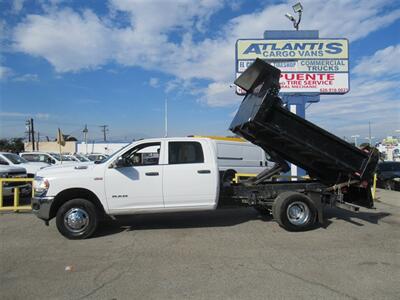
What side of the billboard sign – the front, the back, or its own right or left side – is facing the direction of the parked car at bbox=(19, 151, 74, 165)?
right

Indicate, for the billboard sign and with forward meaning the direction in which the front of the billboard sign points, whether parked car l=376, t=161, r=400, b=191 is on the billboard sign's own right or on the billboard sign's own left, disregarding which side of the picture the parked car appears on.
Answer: on the billboard sign's own left

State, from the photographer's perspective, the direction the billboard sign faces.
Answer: facing the viewer

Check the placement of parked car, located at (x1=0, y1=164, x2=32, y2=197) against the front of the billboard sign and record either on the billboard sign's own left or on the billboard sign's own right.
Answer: on the billboard sign's own right
